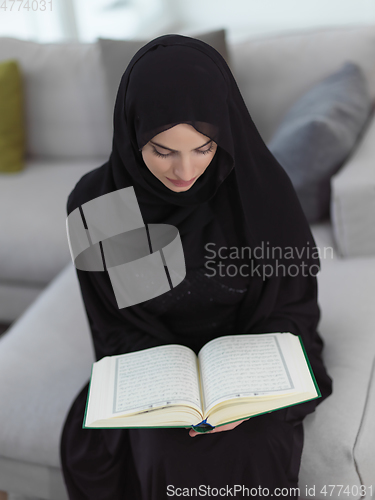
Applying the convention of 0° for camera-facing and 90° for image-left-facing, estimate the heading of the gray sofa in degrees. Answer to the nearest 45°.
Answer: approximately 0°

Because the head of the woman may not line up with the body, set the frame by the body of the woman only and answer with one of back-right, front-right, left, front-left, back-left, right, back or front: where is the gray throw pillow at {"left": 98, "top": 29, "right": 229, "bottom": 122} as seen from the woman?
back

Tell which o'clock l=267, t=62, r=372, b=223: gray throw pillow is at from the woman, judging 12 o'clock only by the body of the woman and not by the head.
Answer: The gray throw pillow is roughly at 7 o'clock from the woman.
